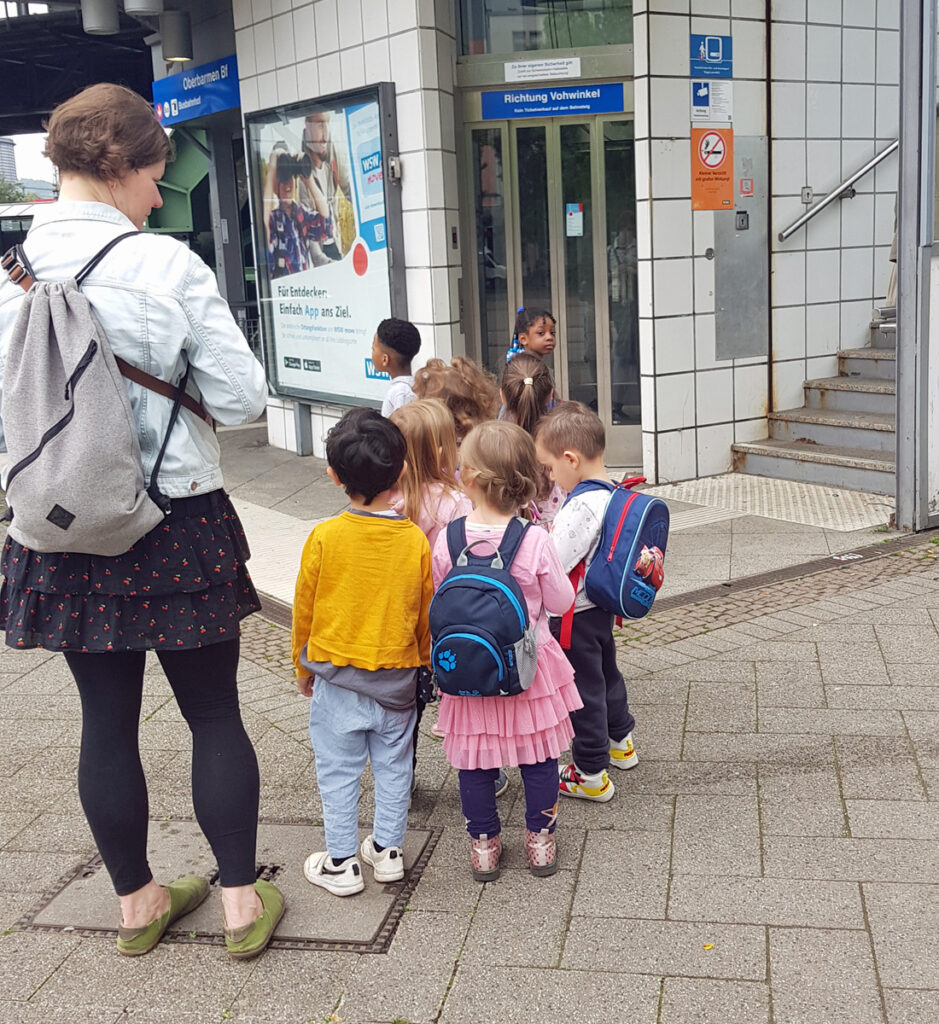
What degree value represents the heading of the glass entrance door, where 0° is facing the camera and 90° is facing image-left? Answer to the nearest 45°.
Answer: approximately 0°

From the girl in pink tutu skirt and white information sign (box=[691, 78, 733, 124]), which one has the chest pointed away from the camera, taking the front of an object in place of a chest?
the girl in pink tutu skirt

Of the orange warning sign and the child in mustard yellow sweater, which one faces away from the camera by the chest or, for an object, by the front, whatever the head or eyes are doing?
the child in mustard yellow sweater

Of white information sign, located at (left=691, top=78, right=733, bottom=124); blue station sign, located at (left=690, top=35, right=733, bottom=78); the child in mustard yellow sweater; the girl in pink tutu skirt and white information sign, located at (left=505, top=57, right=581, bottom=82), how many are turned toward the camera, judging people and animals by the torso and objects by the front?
3

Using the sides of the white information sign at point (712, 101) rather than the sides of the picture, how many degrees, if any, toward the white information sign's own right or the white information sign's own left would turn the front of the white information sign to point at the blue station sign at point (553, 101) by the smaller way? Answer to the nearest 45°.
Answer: approximately 90° to the white information sign's own right

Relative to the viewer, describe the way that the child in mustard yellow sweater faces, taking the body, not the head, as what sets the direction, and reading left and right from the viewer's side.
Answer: facing away from the viewer

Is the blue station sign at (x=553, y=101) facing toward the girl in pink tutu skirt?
yes

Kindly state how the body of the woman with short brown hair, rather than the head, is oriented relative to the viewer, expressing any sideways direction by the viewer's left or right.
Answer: facing away from the viewer and to the right of the viewer

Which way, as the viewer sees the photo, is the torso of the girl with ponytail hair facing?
away from the camera
